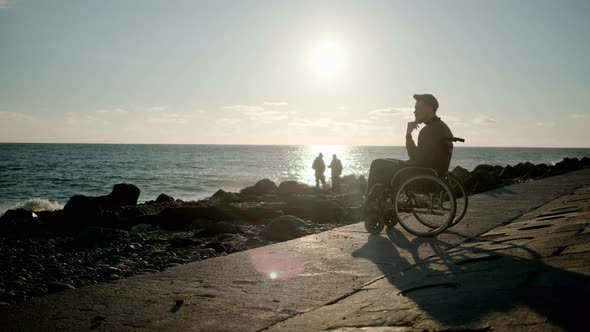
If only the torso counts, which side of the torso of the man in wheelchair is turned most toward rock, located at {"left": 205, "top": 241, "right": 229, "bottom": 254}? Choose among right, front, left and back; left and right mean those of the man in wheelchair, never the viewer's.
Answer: front

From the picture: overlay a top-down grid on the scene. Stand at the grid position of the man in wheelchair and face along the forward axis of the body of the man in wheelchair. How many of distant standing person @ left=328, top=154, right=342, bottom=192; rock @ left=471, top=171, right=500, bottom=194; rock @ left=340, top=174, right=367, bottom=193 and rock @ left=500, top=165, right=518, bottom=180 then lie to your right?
4

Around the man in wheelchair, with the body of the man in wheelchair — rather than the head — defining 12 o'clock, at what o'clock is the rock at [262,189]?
The rock is roughly at 2 o'clock from the man in wheelchair.

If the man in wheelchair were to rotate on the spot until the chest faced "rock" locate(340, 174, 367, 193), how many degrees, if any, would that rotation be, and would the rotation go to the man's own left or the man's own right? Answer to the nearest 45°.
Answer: approximately 90° to the man's own right

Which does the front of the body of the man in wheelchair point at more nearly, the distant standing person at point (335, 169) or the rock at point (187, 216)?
the rock

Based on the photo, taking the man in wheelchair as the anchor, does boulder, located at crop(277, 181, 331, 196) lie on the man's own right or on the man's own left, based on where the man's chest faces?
on the man's own right

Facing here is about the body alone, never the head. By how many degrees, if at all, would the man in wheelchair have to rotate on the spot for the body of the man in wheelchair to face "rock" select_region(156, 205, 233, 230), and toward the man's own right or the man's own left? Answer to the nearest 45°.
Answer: approximately 45° to the man's own right

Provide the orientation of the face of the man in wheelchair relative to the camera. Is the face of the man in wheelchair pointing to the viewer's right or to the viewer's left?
to the viewer's left

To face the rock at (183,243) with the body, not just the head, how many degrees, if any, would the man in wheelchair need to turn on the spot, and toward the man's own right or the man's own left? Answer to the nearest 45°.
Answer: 0° — they already face it

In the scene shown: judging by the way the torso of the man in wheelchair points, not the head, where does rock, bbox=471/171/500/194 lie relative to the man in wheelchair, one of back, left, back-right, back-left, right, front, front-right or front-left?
right

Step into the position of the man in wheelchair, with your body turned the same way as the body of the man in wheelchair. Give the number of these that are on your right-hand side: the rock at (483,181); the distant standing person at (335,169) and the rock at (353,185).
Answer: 3

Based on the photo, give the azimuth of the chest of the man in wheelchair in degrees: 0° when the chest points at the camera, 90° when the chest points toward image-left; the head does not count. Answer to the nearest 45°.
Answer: approximately 90°

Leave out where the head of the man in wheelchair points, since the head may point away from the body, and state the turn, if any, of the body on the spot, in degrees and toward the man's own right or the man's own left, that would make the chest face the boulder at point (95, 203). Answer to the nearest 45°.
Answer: approximately 45° to the man's own right

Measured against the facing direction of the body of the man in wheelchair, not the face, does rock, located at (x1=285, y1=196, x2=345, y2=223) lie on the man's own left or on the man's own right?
on the man's own right
